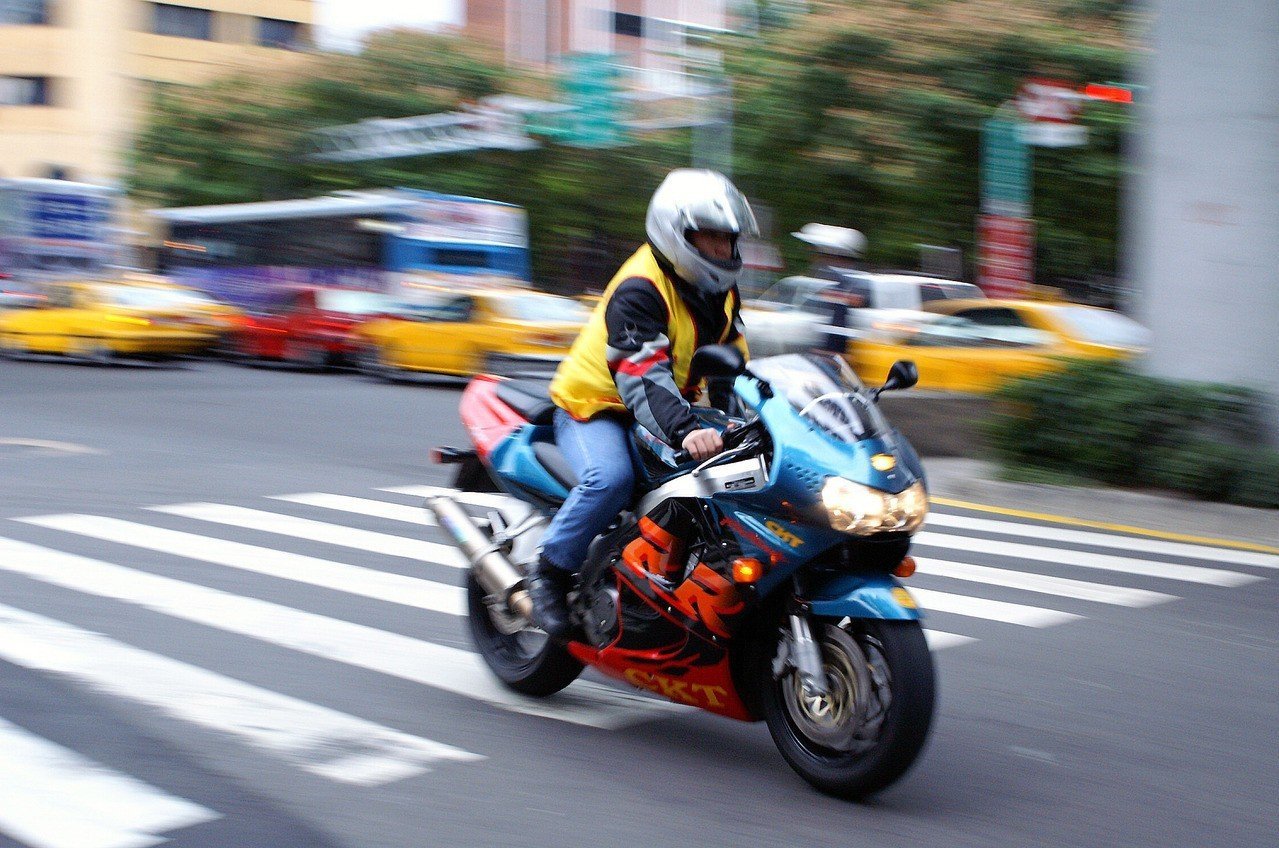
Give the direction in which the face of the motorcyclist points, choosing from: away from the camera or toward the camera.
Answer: toward the camera

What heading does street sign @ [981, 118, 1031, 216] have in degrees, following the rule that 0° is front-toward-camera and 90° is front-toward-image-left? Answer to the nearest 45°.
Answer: approximately 0°

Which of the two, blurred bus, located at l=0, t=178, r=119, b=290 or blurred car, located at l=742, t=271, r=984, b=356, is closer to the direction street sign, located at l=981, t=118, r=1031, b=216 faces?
the blurred car

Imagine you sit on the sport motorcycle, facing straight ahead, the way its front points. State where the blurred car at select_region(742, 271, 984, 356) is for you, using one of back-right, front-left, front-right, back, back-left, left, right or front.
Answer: back-left

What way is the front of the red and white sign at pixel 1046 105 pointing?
toward the camera

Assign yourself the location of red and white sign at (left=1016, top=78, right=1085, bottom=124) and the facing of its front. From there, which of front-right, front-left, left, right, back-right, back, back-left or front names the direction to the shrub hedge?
front

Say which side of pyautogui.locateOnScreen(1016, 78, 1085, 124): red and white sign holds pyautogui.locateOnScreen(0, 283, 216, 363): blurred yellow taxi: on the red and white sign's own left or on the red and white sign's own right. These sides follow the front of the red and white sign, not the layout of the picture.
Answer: on the red and white sign's own right

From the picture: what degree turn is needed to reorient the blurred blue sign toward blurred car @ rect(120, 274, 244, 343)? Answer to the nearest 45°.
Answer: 0° — it already faces it

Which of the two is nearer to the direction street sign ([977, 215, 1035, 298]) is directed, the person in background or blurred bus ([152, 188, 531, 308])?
the person in background

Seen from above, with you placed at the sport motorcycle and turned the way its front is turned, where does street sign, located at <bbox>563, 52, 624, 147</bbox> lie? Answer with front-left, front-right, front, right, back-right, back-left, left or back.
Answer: back-left
